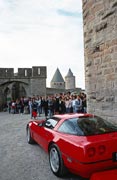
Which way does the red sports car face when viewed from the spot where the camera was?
facing away from the viewer and to the left of the viewer

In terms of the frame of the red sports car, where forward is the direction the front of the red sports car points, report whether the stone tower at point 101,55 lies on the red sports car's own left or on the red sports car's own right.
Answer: on the red sports car's own right

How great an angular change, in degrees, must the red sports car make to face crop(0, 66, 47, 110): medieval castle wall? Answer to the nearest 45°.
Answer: approximately 45° to its right
